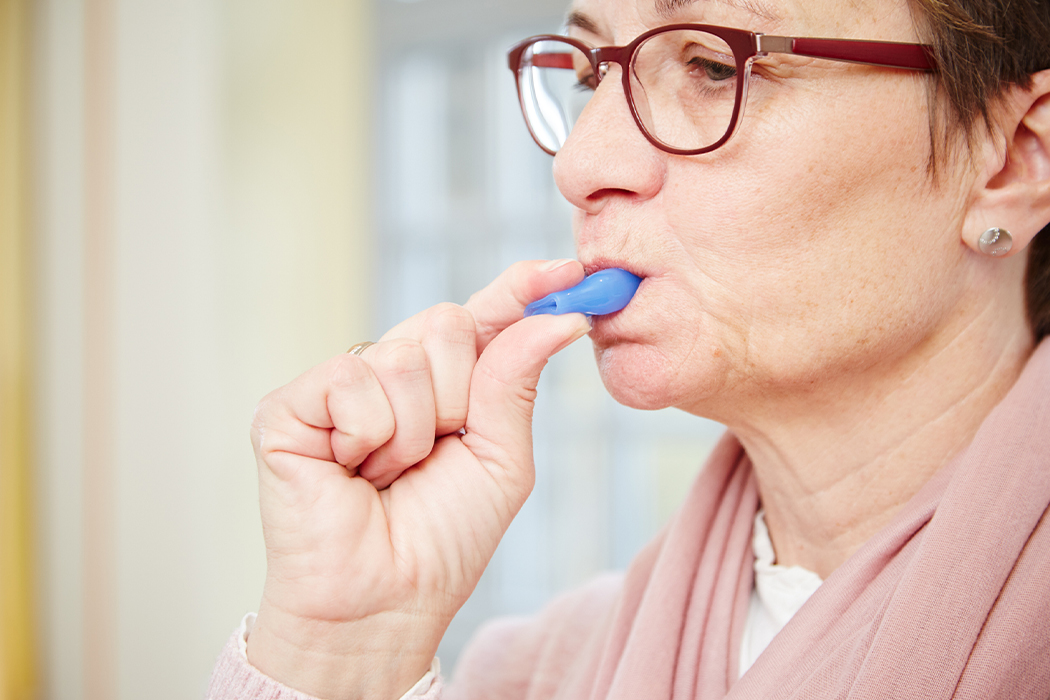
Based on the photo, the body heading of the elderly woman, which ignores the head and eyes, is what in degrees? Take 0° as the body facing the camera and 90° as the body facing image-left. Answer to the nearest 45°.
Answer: approximately 45°
